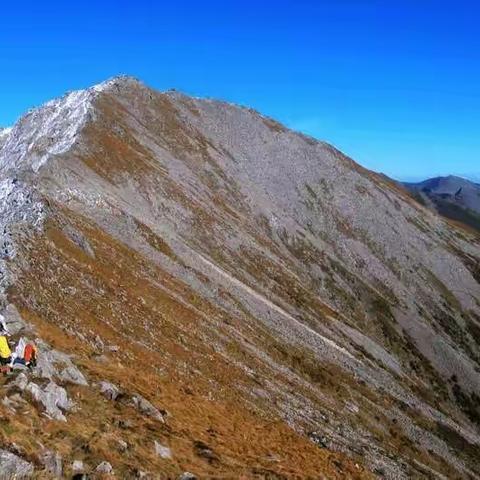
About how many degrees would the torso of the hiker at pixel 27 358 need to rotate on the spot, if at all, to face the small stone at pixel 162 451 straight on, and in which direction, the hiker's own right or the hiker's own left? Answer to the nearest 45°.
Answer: approximately 180°

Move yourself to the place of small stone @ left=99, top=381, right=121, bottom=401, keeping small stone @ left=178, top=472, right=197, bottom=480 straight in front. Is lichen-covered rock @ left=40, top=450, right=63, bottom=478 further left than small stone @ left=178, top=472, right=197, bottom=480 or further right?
right

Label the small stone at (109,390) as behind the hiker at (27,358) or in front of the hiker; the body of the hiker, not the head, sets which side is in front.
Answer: behind

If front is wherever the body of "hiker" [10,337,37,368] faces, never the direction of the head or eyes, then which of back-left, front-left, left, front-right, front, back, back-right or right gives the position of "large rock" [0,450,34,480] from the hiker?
left

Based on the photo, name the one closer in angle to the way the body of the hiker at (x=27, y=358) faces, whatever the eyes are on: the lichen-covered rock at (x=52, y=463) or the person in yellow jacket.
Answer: the person in yellow jacket

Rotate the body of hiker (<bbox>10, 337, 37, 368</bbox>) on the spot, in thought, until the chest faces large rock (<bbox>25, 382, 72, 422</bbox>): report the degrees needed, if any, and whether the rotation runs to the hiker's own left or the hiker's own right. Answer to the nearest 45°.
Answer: approximately 135° to the hiker's own left

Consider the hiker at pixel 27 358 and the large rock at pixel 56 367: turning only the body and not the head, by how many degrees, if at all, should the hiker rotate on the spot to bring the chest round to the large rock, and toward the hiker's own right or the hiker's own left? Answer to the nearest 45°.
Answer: approximately 135° to the hiker's own right

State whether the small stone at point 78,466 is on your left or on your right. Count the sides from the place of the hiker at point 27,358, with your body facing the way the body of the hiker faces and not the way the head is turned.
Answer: on your left

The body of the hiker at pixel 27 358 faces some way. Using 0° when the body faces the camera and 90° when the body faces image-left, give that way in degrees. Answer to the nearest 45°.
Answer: approximately 90°
